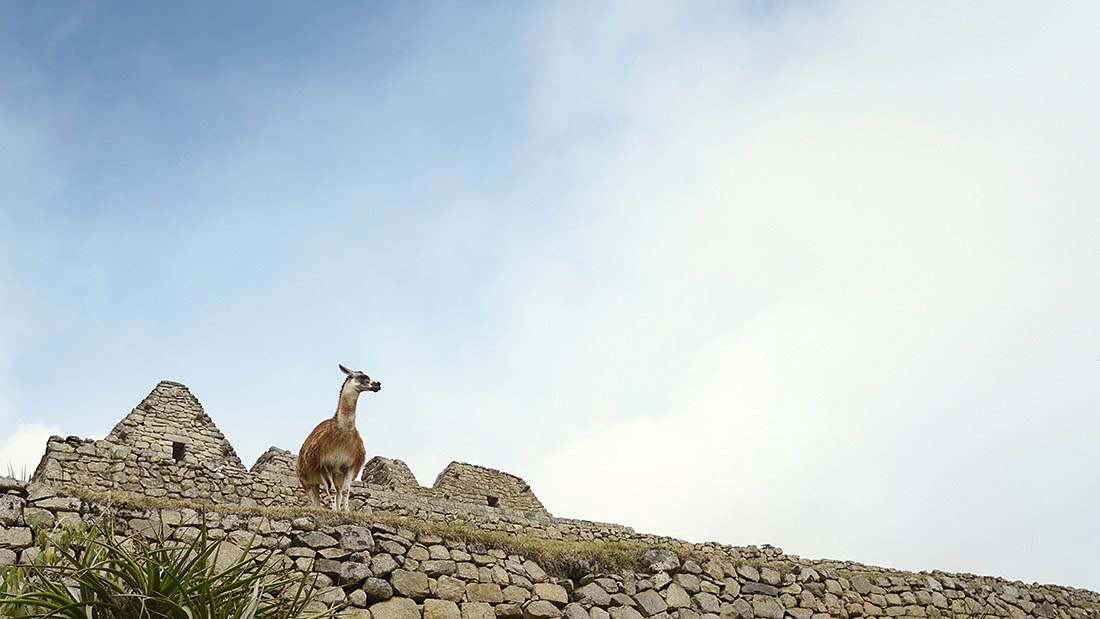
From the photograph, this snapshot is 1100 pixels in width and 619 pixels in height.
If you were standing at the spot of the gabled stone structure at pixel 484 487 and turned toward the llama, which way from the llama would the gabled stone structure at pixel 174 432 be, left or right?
right

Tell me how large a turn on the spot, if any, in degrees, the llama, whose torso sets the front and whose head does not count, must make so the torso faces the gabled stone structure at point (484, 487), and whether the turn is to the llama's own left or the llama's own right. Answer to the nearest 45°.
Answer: approximately 90° to the llama's own left

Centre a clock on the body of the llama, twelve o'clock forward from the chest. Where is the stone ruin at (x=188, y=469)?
The stone ruin is roughly at 6 o'clock from the llama.

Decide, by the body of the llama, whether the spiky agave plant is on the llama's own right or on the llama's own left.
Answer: on the llama's own right

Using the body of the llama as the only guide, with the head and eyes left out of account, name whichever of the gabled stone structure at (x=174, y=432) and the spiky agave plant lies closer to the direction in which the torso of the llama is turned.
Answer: the spiky agave plant

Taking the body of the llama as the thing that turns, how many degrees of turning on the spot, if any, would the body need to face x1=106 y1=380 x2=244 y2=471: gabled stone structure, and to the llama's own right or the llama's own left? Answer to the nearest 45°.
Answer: approximately 180°

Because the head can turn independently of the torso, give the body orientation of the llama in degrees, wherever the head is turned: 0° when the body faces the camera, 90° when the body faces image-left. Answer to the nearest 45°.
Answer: approximately 315°

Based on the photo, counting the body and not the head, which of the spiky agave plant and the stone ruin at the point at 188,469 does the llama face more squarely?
the spiky agave plant
